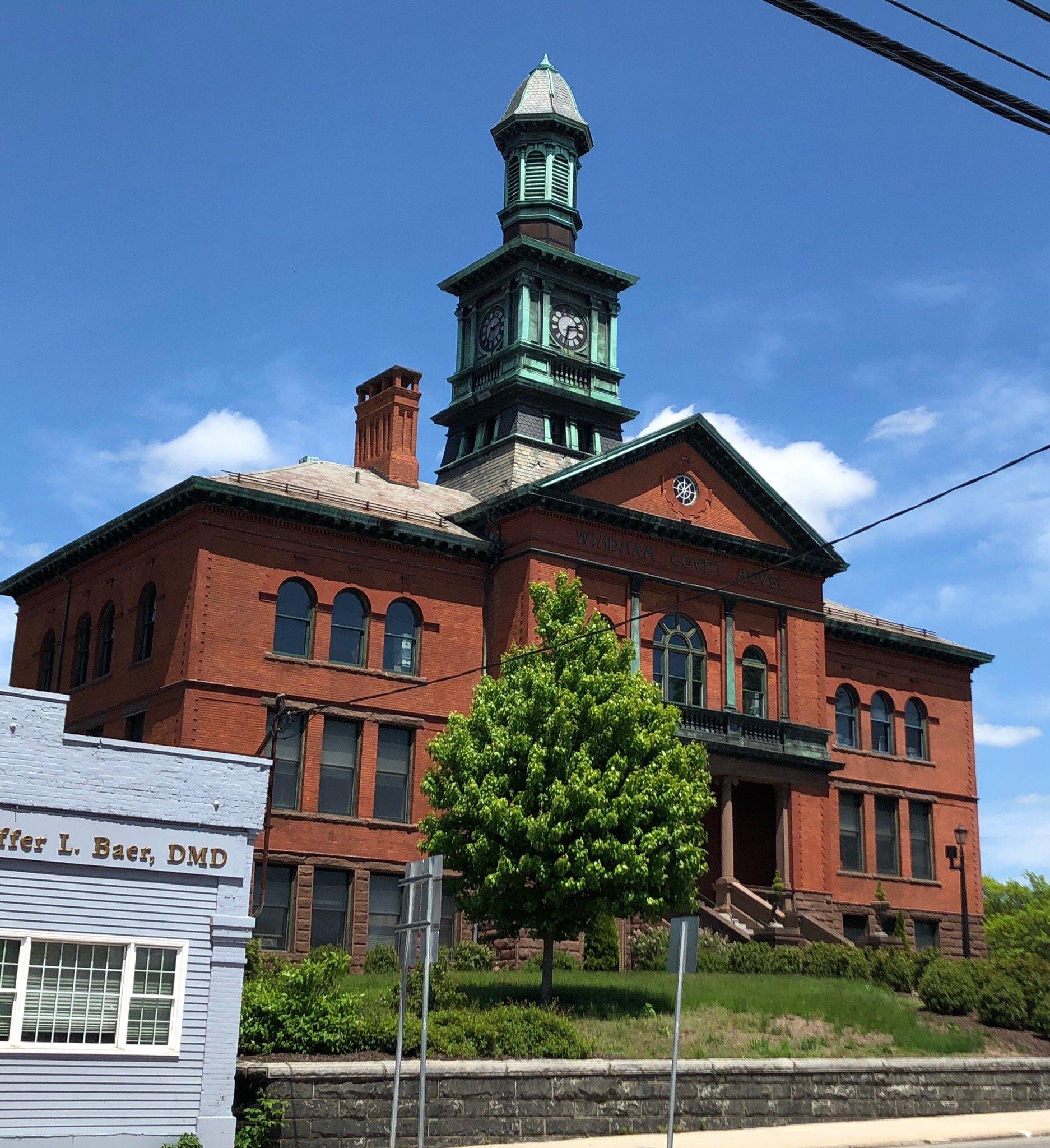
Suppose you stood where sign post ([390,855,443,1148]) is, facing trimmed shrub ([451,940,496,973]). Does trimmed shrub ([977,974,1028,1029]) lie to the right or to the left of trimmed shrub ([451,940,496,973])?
right

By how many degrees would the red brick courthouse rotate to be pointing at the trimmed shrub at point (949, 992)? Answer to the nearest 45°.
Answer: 0° — it already faces it

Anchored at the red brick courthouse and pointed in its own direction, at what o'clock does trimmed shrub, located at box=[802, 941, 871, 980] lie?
The trimmed shrub is roughly at 11 o'clock from the red brick courthouse.

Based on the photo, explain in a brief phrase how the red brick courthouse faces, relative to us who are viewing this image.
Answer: facing the viewer and to the right of the viewer

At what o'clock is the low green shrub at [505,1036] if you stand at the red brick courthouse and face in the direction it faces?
The low green shrub is roughly at 1 o'clock from the red brick courthouse.

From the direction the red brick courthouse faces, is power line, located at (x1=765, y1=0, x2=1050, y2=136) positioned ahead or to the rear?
ahead

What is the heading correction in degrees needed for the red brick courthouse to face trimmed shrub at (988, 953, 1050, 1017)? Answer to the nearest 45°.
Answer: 0° — it already faces it
